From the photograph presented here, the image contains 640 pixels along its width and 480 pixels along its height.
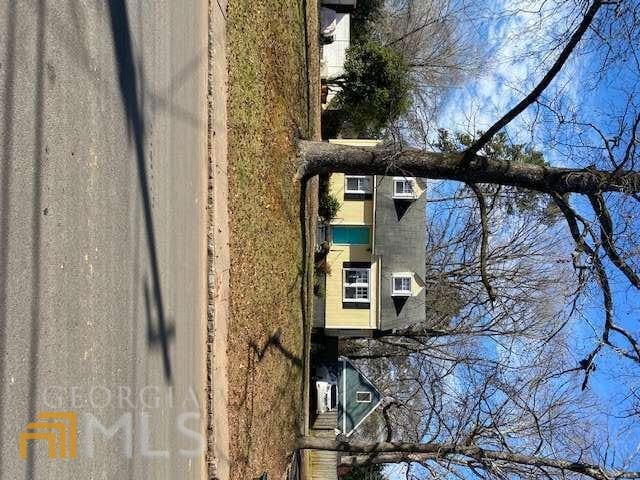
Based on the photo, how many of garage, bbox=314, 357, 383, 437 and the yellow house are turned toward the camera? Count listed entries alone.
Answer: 2

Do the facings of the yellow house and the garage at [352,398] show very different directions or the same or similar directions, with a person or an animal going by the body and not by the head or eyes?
same or similar directions

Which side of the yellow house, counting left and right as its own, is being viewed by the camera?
front

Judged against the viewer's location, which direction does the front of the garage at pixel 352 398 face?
facing the viewer
